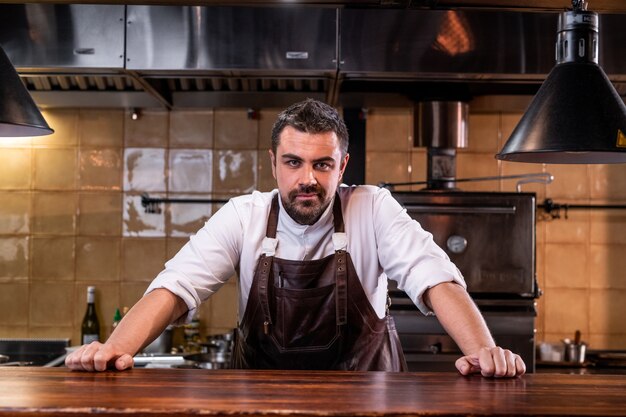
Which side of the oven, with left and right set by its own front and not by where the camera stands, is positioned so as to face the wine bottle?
right

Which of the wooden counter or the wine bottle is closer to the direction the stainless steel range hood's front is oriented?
the wooden counter

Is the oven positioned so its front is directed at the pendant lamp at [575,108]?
yes

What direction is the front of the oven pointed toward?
toward the camera

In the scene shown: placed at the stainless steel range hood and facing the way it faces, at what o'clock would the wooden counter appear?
The wooden counter is roughly at 12 o'clock from the stainless steel range hood.

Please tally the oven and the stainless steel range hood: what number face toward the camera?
2
